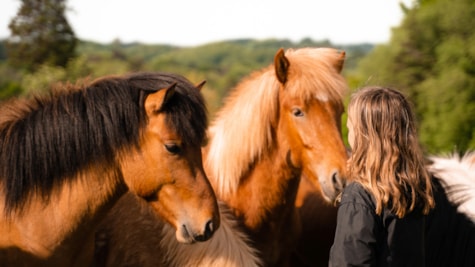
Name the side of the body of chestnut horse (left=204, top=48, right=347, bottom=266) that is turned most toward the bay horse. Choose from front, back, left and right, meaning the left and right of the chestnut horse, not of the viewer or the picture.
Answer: right

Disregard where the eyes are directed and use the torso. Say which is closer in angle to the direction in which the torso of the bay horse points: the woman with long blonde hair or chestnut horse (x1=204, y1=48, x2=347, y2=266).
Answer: the woman with long blonde hair

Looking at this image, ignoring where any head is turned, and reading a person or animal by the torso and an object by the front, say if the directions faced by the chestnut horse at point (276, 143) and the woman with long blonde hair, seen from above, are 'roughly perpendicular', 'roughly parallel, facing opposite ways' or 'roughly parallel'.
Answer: roughly parallel, facing opposite ways

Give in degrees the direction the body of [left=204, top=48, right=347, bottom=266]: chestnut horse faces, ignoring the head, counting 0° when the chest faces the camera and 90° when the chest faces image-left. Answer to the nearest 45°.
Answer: approximately 315°

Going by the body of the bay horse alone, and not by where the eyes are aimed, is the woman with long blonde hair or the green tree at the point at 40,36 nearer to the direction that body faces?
the woman with long blonde hair

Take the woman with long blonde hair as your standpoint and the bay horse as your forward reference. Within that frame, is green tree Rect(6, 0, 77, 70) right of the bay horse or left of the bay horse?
right

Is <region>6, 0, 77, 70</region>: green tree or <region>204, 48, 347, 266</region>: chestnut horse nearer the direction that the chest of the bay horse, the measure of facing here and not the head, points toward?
the chestnut horse

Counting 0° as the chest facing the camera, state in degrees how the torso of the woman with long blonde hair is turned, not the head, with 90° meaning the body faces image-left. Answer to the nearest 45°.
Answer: approximately 135°

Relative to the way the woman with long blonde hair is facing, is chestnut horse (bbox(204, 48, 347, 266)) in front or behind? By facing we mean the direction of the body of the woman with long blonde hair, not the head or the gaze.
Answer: in front

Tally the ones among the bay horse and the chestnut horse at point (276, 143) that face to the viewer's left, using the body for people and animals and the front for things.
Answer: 0

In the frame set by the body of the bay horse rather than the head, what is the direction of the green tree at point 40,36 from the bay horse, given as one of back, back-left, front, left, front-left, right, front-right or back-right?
back-left

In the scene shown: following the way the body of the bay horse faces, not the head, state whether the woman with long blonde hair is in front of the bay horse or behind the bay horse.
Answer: in front

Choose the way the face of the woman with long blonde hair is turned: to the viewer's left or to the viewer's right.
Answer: to the viewer's left

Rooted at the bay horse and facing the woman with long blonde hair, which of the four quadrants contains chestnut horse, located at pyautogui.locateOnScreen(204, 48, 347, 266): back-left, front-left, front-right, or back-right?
front-left

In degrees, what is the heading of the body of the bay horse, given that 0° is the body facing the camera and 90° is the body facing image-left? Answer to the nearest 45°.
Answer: approximately 315°

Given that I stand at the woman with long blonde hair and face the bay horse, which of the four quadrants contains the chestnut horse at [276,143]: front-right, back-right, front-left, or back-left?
front-right
